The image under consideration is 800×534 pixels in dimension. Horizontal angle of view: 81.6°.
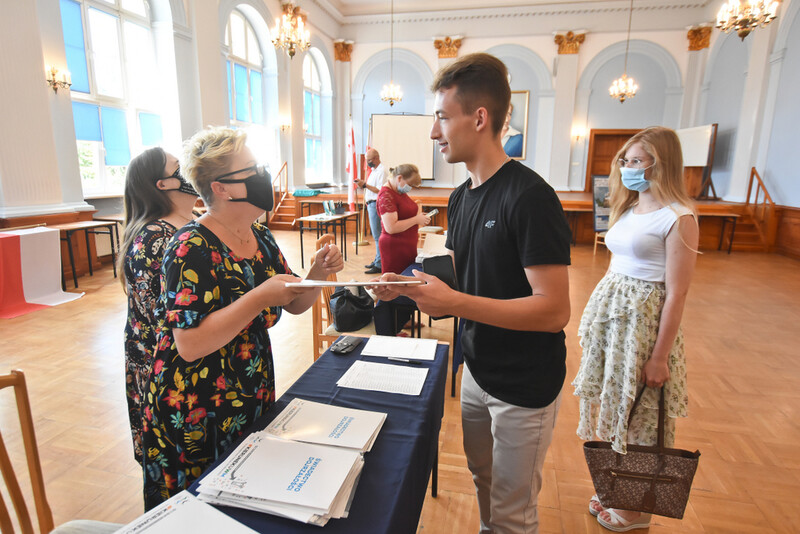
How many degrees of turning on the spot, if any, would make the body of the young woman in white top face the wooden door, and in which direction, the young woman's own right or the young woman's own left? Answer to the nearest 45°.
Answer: approximately 135° to the young woman's own right

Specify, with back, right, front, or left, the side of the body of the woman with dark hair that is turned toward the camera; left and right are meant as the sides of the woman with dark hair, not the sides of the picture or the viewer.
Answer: right

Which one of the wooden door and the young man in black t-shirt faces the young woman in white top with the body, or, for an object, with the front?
the wooden door

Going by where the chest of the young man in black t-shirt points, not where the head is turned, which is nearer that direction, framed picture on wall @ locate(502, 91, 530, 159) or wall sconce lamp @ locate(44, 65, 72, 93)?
the wall sconce lamp

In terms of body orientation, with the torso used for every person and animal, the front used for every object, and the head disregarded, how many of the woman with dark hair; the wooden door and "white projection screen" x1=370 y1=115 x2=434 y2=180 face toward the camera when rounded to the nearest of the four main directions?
2

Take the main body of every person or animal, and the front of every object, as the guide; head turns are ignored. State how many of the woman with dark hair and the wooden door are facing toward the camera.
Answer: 1

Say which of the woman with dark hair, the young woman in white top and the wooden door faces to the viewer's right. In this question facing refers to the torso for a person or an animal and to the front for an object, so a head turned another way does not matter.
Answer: the woman with dark hair

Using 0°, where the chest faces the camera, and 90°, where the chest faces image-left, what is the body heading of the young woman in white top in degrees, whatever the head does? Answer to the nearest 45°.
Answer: approximately 45°

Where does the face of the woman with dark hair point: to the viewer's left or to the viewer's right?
to the viewer's right

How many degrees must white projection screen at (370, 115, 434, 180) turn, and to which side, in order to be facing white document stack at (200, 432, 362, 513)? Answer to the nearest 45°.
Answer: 0° — it already faces it

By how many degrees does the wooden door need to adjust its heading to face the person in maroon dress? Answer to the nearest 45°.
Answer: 0° — it already faces them

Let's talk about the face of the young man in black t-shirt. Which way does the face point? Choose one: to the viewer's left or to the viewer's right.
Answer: to the viewer's left
